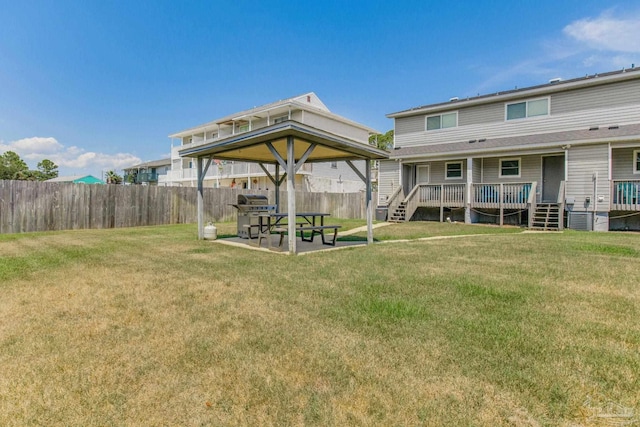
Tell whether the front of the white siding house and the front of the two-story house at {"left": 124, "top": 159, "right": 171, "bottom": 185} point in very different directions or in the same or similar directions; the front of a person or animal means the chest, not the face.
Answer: same or similar directions

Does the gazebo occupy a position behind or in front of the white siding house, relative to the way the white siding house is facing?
in front

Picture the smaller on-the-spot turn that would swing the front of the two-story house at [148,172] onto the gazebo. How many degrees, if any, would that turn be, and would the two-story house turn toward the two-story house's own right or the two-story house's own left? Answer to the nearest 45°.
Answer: approximately 45° to the two-story house's own left

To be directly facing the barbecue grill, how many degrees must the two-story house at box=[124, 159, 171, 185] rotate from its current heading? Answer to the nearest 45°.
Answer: approximately 45° to its left

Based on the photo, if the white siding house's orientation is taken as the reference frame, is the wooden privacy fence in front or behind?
in front

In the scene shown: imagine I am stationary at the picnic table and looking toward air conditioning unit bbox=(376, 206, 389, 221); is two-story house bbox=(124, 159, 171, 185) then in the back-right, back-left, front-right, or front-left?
front-left

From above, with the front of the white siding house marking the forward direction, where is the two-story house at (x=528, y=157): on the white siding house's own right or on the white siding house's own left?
on the white siding house's own left

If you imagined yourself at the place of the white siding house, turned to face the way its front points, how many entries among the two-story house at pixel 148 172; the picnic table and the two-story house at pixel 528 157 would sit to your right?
1

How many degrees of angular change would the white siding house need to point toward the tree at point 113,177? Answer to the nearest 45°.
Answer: approximately 90° to its right

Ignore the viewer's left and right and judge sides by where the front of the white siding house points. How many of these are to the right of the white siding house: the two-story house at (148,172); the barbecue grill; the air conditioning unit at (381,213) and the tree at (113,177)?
2

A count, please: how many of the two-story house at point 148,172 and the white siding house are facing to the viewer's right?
0

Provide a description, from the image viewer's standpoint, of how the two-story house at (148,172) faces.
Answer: facing the viewer and to the left of the viewer

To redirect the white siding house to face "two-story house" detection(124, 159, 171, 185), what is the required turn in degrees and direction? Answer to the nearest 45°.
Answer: approximately 90° to its right

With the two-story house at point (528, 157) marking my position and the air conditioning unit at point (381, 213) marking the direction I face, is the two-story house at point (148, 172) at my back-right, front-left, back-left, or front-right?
front-right

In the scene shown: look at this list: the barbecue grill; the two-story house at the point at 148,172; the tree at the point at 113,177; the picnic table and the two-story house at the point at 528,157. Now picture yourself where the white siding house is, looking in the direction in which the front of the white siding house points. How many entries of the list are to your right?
2
